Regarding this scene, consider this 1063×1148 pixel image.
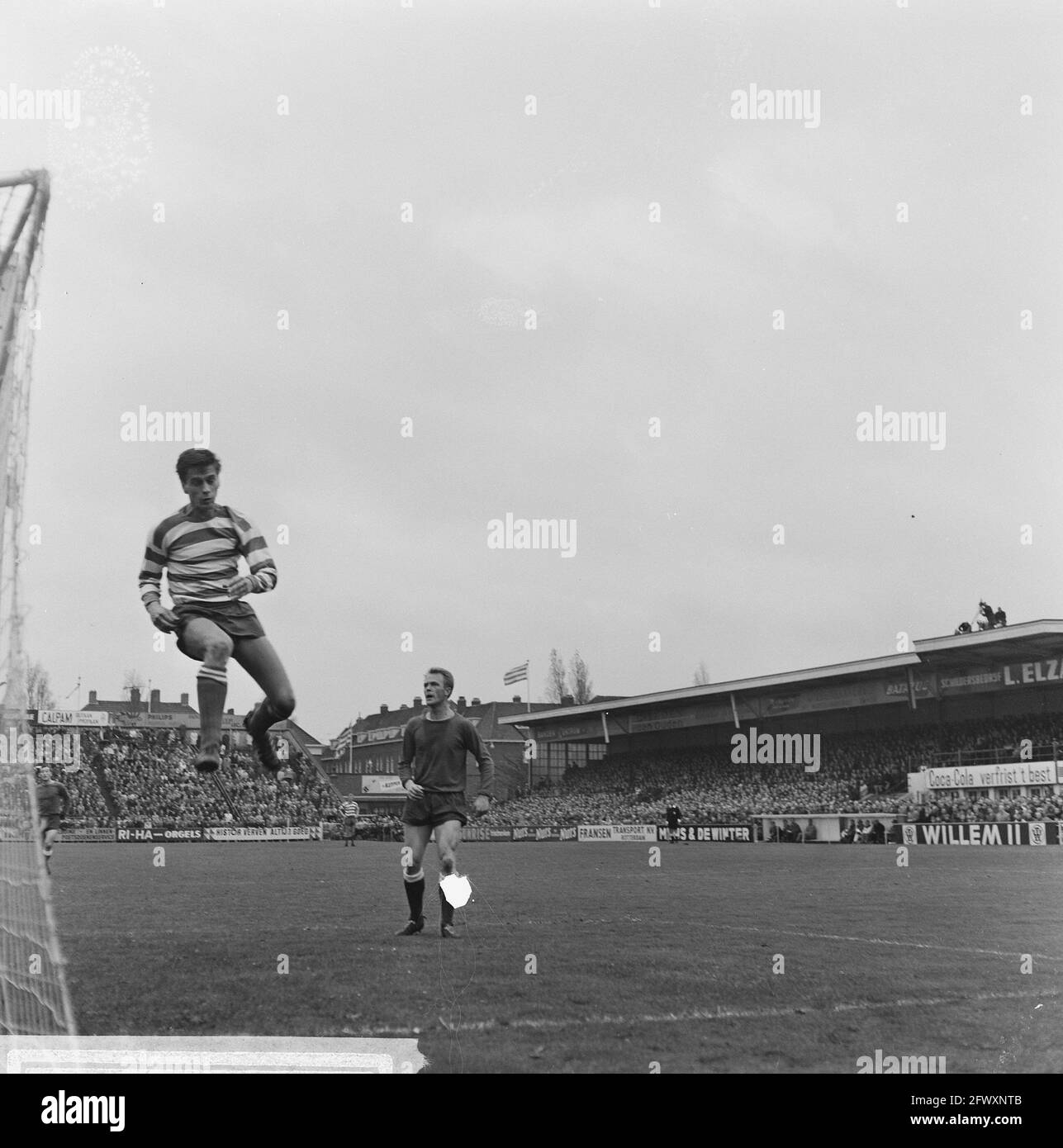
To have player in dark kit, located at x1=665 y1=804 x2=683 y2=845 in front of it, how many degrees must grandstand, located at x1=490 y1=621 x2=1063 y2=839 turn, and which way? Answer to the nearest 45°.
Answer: approximately 45° to its right

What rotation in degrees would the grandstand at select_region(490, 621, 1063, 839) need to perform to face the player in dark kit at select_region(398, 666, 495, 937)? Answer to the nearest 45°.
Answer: approximately 45° to its left

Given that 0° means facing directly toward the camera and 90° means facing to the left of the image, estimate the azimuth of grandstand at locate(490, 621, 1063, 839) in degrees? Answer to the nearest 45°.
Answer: approximately 45°

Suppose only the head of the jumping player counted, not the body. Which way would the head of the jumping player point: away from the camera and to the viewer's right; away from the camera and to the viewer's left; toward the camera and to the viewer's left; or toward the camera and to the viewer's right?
toward the camera and to the viewer's right

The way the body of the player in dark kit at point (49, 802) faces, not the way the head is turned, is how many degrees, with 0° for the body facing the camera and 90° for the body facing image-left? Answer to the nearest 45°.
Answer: approximately 45°

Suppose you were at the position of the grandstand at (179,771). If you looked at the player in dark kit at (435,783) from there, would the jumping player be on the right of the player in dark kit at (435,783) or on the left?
right
